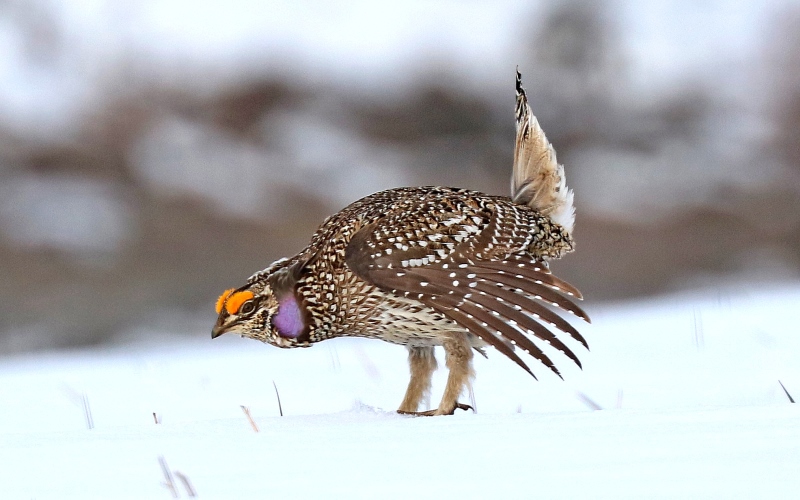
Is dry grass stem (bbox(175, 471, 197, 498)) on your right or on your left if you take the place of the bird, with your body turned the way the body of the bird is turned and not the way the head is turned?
on your left

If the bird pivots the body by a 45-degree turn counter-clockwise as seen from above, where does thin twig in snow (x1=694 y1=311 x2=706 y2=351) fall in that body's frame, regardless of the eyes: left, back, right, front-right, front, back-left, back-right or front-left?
back

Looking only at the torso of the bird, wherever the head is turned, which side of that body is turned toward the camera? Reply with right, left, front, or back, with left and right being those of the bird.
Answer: left
